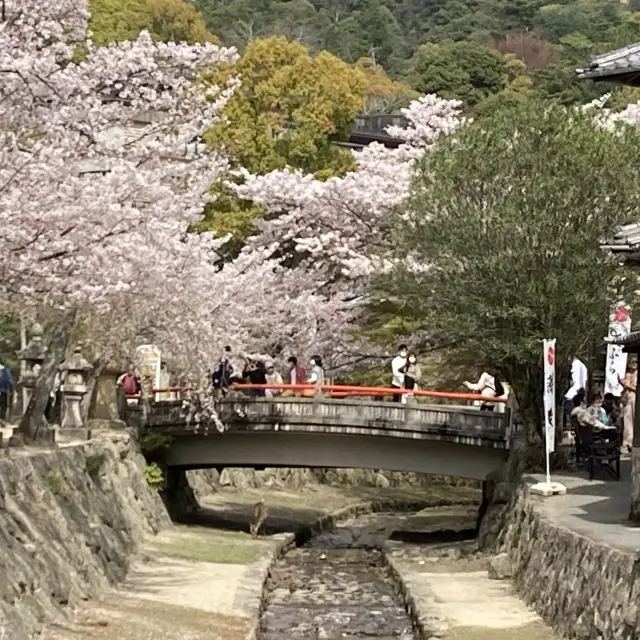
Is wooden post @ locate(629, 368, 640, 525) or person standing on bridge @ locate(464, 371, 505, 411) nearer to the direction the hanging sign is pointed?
the wooden post

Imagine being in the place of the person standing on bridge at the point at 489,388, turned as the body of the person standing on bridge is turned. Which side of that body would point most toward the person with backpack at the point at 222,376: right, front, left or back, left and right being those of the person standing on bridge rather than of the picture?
front

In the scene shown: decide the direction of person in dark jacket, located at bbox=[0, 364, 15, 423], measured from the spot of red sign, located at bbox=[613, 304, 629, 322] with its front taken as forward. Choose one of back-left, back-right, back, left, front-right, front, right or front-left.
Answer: right

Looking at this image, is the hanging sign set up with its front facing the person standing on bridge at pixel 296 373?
no

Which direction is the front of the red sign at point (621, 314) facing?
toward the camera

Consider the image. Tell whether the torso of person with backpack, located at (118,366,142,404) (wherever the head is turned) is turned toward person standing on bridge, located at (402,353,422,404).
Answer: no

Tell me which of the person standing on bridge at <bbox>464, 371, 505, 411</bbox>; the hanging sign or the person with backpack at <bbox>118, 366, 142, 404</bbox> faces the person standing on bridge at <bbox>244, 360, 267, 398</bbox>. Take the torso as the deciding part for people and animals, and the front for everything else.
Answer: the person standing on bridge at <bbox>464, 371, 505, 411</bbox>

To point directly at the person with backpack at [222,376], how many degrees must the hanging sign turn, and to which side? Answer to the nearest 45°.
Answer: approximately 90° to its right

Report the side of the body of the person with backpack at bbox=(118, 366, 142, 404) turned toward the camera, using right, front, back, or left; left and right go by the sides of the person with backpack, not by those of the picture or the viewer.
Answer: back

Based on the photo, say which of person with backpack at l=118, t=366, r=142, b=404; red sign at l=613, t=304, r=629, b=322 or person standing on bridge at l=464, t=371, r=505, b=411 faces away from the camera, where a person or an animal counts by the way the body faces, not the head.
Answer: the person with backpack

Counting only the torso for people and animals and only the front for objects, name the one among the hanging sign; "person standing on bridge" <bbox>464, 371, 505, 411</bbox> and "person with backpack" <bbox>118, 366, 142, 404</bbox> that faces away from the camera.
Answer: the person with backpack

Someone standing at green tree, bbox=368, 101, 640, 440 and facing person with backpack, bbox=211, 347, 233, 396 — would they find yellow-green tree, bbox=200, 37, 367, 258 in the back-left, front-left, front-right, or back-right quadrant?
front-right

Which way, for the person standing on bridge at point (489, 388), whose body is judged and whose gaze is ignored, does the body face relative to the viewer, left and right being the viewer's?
facing to the left of the viewer
